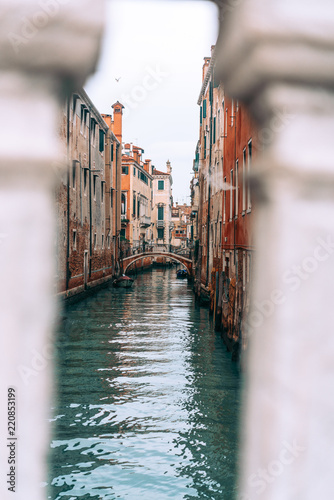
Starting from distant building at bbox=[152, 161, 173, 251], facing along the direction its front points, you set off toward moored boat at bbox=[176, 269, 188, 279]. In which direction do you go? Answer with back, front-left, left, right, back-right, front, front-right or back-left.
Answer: front

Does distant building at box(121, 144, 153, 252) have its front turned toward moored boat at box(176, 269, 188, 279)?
yes

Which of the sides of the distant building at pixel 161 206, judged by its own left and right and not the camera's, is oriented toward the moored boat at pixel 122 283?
front

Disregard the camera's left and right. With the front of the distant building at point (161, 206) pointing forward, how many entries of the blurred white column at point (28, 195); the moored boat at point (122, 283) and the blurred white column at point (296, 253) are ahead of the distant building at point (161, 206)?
3

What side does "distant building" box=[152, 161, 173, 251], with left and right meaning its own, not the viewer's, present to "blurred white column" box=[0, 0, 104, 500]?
front

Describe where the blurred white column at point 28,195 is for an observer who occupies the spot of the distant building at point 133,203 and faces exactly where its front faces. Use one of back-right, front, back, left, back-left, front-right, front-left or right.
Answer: front-right

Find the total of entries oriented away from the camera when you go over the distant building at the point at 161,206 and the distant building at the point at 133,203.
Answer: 0

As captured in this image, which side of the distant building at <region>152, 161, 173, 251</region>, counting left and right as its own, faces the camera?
front

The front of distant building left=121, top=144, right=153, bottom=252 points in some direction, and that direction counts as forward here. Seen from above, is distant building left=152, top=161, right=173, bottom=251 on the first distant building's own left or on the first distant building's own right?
on the first distant building's own left

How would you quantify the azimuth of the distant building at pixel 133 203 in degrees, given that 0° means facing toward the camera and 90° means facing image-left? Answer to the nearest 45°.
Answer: approximately 315°

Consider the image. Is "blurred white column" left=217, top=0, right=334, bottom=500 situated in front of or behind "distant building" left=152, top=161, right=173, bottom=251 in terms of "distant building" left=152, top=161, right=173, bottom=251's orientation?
in front

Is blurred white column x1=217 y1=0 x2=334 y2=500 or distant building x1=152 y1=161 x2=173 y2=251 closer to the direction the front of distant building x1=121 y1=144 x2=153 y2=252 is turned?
the blurred white column
